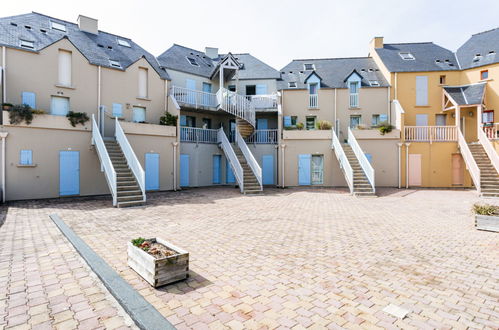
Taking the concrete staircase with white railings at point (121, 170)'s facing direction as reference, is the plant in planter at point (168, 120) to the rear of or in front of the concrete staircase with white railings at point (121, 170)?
to the rear

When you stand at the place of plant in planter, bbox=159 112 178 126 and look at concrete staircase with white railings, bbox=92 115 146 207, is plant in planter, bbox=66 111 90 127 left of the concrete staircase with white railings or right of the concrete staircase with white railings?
right

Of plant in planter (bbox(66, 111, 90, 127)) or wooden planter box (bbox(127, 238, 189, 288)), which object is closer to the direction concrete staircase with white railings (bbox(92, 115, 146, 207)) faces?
the wooden planter box

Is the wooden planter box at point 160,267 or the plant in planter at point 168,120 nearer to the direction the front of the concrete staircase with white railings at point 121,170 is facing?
the wooden planter box

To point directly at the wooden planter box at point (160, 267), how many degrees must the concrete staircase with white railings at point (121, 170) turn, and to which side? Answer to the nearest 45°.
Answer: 0° — it already faces it

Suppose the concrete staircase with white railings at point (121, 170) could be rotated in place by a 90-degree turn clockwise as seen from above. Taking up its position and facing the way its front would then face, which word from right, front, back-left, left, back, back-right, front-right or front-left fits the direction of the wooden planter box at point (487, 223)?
back-left
